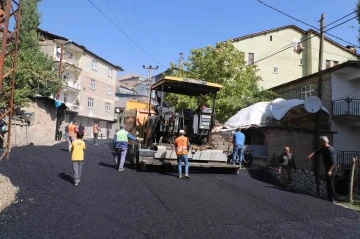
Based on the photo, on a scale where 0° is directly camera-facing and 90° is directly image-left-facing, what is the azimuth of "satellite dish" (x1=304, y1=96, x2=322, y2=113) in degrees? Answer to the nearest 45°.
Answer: approximately 0°

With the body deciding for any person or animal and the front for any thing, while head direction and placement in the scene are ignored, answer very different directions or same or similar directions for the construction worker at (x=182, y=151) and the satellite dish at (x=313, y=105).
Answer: very different directions

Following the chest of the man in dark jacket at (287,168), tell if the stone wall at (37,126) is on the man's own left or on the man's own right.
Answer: on the man's own right

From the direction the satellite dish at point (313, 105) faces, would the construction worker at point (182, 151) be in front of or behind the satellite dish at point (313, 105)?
in front

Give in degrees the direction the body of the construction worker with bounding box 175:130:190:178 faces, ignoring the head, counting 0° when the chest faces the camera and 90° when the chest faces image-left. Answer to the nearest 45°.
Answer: approximately 180°

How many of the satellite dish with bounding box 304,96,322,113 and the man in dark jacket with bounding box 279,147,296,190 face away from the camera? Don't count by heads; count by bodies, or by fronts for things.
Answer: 0

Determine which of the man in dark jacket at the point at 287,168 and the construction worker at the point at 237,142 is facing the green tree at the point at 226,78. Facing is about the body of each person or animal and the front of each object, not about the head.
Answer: the construction worker at the point at 237,142

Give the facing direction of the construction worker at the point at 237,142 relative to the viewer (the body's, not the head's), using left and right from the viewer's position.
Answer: facing away from the viewer

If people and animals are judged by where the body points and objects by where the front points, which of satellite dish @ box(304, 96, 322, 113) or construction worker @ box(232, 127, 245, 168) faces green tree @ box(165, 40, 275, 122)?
the construction worker

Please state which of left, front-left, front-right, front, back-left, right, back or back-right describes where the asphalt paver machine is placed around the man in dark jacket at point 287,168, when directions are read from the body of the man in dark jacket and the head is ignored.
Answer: right

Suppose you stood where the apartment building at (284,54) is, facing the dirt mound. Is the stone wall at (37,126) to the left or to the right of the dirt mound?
right
